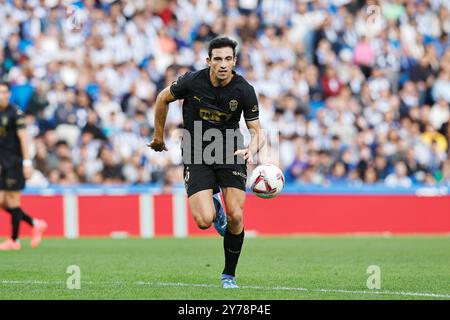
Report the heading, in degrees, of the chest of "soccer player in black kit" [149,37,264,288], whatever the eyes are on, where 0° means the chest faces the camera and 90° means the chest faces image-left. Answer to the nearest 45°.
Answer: approximately 0°

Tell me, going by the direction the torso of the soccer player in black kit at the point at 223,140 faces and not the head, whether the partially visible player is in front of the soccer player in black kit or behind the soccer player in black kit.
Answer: behind

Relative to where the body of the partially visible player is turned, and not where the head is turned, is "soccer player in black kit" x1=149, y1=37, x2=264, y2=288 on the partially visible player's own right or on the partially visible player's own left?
on the partially visible player's own left

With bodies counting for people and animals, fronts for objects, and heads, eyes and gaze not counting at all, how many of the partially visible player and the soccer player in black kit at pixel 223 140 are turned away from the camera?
0
